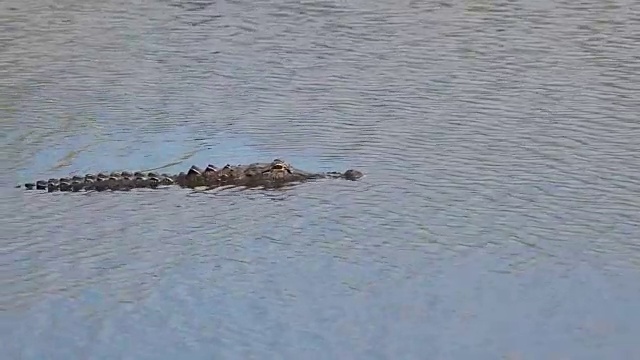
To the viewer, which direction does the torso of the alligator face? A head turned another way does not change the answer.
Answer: to the viewer's right
